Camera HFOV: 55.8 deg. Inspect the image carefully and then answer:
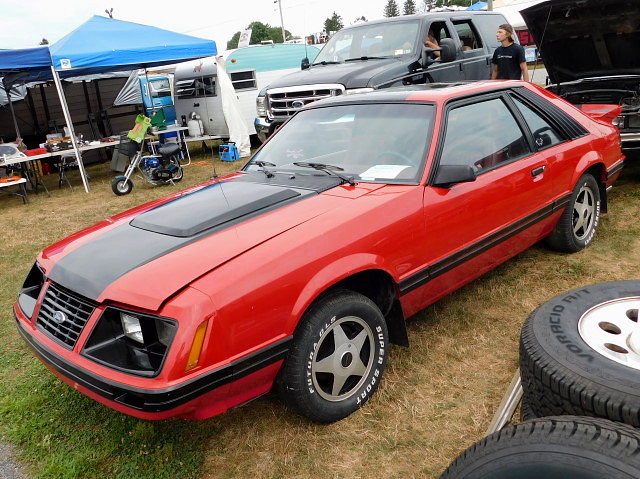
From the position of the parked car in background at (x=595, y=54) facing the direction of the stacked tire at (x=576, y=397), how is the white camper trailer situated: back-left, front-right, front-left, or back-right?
back-right

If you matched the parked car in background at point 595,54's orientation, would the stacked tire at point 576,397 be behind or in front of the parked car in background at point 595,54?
in front

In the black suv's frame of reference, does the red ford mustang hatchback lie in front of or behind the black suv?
in front

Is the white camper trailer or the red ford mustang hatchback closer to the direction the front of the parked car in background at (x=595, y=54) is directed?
the red ford mustang hatchback

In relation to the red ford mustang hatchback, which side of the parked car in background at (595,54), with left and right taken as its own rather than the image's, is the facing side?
front

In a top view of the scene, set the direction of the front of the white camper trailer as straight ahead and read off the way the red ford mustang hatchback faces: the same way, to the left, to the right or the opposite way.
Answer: the same way

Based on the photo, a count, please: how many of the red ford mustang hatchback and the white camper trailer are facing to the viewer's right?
0

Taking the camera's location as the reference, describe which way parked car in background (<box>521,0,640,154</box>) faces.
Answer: facing the viewer

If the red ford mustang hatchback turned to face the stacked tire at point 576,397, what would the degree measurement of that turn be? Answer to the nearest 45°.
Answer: approximately 90° to its left

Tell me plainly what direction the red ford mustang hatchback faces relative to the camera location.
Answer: facing the viewer and to the left of the viewer

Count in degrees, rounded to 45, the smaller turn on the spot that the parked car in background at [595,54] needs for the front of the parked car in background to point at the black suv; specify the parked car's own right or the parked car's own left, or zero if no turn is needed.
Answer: approximately 90° to the parked car's own right

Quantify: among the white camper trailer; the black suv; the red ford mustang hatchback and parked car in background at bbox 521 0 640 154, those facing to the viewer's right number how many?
0

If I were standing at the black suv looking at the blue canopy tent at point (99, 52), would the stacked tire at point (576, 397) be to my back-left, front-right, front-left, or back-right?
front-left

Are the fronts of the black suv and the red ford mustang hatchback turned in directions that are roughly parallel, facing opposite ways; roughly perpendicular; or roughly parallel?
roughly parallel

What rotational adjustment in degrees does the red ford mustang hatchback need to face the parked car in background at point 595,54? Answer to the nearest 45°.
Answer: approximately 180°
